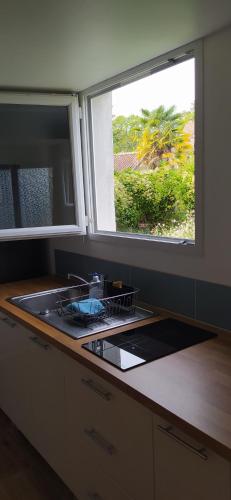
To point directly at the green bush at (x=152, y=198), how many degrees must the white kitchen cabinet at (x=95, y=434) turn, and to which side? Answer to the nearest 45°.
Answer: approximately 135° to its right
